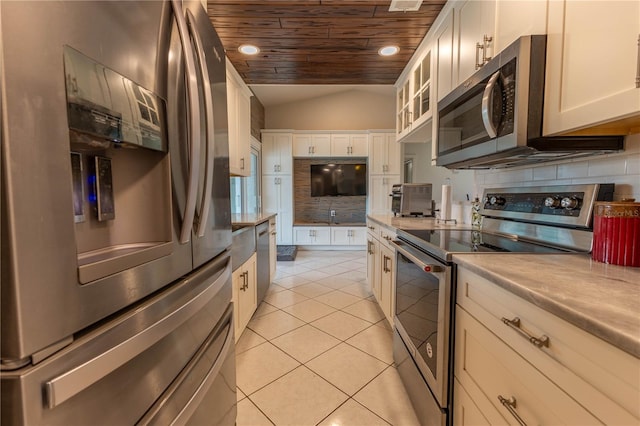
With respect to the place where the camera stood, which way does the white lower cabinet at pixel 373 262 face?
facing to the left of the viewer

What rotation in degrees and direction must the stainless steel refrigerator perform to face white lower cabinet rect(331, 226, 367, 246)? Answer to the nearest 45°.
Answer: approximately 90° to its left

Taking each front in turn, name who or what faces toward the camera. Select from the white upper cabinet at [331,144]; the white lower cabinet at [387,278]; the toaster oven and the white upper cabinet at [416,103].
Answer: the white upper cabinet at [331,144]

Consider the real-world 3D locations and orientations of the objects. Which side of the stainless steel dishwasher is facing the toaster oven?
front

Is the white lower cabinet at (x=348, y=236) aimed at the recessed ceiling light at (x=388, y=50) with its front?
yes

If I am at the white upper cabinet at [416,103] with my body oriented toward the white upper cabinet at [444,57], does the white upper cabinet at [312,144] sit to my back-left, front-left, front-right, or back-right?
back-right

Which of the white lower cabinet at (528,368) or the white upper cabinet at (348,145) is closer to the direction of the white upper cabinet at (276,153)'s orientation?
the white lower cabinet

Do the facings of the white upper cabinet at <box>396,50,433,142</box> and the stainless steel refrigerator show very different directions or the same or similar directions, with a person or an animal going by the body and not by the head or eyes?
very different directions

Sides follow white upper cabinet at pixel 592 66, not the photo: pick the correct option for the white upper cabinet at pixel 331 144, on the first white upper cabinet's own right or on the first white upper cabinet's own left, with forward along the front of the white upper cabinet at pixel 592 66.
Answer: on the first white upper cabinet's own right

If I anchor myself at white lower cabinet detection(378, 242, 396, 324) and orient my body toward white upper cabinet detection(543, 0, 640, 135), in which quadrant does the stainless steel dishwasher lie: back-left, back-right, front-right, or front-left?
back-right

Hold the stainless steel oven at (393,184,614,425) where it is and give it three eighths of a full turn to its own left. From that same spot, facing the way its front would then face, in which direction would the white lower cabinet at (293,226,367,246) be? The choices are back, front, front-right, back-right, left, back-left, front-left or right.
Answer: back-left

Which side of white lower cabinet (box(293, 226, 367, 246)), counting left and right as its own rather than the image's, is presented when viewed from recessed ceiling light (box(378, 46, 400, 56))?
front

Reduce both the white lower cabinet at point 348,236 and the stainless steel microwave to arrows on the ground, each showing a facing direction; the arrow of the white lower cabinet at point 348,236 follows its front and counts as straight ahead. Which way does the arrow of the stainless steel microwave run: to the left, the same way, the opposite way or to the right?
to the right

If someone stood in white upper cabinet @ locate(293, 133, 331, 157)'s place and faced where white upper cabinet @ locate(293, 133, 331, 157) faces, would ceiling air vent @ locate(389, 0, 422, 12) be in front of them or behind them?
in front

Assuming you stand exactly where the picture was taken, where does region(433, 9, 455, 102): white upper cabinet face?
facing to the left of the viewer

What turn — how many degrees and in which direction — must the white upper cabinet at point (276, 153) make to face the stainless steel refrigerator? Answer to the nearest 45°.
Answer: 0° — it already faces it
